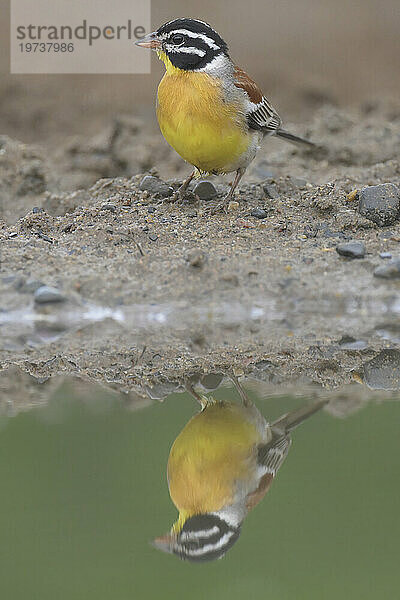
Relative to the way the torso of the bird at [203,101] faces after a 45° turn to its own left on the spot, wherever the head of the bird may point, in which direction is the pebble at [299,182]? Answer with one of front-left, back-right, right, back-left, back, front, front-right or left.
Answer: back-left

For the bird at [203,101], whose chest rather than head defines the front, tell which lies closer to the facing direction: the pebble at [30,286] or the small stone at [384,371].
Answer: the pebble

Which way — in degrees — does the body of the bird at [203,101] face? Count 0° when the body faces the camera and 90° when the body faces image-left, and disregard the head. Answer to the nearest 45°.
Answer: approximately 45°

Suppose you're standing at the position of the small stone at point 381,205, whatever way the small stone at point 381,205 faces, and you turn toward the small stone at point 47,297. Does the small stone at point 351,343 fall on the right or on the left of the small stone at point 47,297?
left

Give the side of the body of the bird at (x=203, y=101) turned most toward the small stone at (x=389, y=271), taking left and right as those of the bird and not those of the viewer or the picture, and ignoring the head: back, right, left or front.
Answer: left

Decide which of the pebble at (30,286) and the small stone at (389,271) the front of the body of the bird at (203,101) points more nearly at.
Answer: the pebble

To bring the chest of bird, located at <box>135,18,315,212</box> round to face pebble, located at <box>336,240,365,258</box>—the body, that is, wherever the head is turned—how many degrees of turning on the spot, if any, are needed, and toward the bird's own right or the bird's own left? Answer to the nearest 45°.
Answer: approximately 90° to the bird's own left

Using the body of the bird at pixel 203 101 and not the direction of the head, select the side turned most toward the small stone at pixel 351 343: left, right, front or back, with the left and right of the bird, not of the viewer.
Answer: left

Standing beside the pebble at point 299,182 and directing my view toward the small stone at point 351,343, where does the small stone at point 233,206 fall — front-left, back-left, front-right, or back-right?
front-right

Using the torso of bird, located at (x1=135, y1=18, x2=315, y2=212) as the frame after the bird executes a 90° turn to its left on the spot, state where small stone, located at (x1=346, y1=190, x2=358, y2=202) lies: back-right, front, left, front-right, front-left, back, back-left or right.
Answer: front-left
